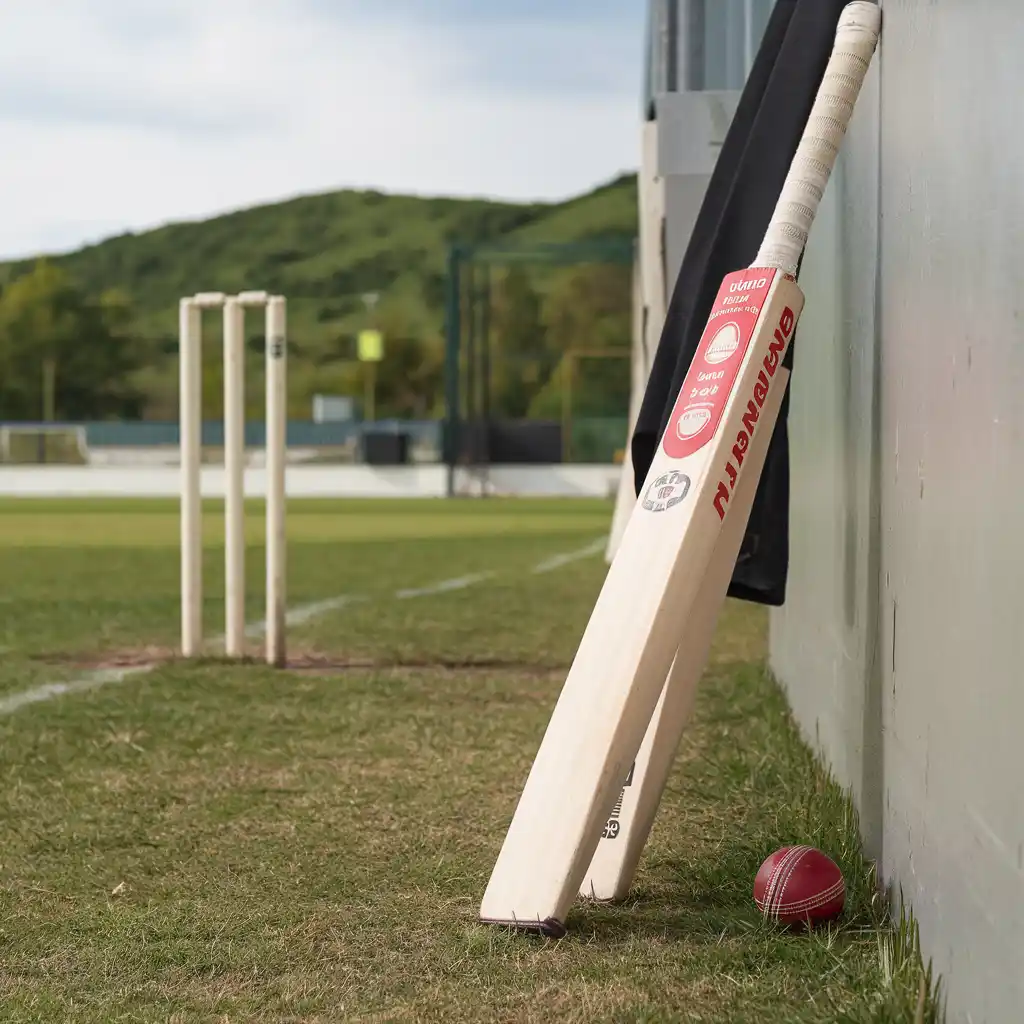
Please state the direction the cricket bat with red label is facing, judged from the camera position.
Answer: facing the viewer and to the left of the viewer

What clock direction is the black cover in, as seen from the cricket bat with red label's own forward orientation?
The black cover is roughly at 5 o'clock from the cricket bat with red label.
